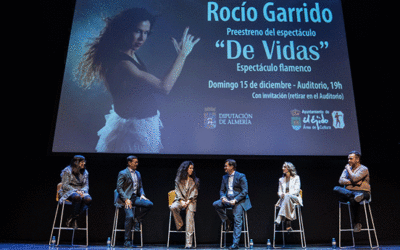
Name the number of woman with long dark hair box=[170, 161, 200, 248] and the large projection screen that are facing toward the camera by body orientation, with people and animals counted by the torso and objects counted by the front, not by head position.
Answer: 2

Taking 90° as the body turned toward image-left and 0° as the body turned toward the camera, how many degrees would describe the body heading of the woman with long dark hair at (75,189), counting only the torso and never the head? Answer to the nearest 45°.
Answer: approximately 315°

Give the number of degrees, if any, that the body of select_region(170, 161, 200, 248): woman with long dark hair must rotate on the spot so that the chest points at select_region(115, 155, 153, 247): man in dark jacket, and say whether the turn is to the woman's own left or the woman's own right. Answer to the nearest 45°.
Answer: approximately 90° to the woman's own right

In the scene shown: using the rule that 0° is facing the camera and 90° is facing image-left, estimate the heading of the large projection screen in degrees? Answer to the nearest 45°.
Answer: approximately 0°

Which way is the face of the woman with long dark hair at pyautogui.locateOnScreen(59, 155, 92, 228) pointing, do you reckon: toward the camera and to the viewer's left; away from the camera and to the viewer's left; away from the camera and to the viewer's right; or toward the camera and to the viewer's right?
toward the camera and to the viewer's right

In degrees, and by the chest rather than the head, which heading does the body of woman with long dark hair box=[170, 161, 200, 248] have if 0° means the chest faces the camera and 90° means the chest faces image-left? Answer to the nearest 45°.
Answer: approximately 0°

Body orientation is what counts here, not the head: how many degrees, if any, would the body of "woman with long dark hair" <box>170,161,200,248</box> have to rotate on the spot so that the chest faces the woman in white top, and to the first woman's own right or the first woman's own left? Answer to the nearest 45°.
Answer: approximately 90° to the first woman's own left

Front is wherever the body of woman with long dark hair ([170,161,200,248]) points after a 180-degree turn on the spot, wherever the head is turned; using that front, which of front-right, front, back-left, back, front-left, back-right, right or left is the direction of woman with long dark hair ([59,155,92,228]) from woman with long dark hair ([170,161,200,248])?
left

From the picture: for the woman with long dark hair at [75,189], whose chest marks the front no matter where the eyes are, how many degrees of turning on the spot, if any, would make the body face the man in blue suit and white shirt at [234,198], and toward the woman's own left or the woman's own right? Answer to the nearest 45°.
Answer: approximately 45° to the woman's own left

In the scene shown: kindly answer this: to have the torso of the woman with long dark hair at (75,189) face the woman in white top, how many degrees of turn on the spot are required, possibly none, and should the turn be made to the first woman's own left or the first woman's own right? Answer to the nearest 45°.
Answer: approximately 45° to the first woman's own left
